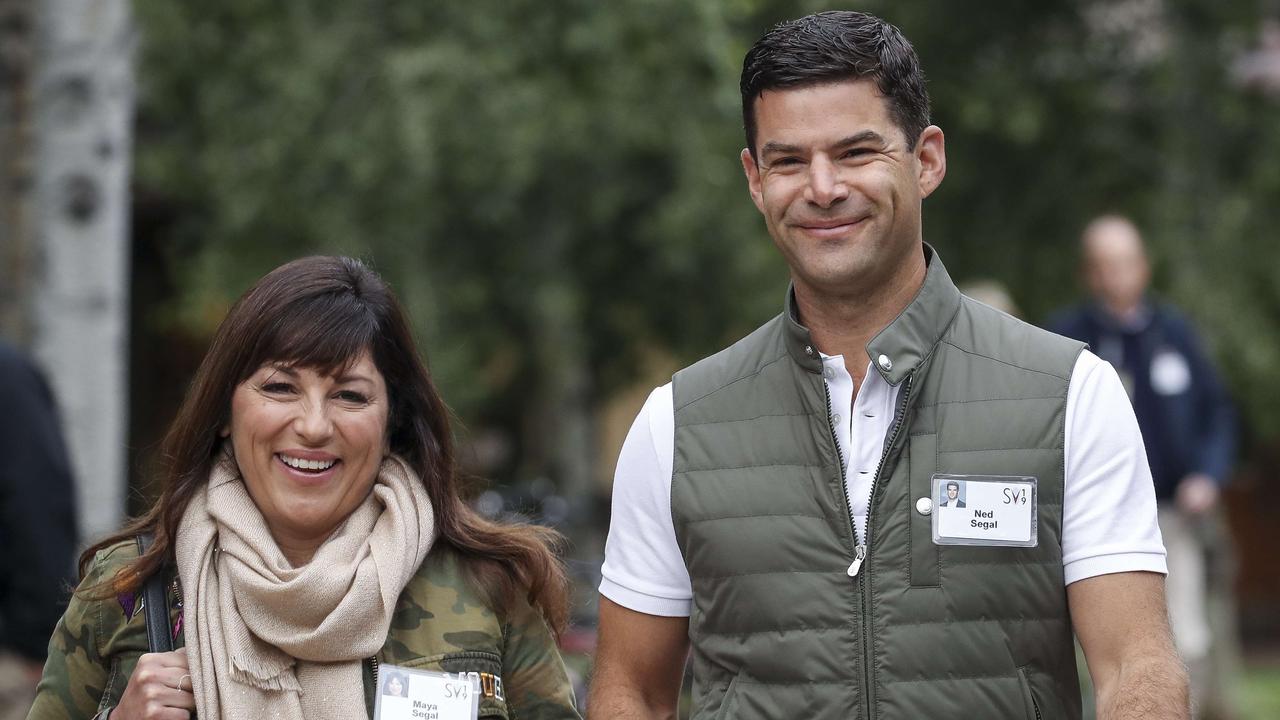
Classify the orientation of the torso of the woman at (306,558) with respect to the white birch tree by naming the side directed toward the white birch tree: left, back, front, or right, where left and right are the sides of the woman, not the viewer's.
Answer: back

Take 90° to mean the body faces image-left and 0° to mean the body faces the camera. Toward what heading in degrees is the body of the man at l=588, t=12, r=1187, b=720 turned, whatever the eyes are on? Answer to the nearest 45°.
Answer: approximately 0°

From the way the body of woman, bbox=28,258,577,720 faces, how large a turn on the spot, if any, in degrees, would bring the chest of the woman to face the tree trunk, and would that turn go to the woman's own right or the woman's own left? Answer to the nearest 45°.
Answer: approximately 180°

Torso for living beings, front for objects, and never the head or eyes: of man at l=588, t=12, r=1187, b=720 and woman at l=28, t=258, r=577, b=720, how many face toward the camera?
2

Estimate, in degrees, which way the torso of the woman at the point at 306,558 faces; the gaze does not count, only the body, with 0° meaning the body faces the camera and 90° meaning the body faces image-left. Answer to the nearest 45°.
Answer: approximately 0°

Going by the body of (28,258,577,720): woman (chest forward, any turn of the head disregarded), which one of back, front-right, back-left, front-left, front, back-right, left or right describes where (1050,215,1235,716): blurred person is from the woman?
back-left

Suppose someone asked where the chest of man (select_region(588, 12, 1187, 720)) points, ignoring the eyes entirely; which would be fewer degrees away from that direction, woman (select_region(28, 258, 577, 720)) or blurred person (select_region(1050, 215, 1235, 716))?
the woman

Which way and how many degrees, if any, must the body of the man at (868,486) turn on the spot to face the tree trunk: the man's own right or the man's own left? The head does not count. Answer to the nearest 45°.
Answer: approximately 135° to the man's own right

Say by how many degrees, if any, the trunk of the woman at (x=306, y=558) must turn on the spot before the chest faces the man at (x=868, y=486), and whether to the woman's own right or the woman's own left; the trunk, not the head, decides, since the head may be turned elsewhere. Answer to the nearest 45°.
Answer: approximately 90° to the woman's own left
